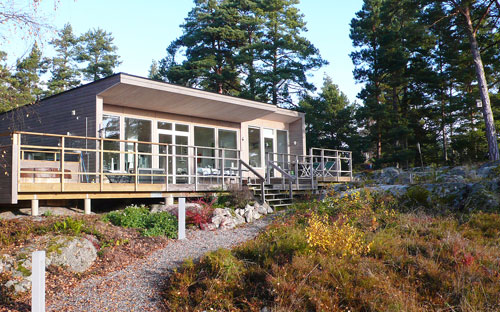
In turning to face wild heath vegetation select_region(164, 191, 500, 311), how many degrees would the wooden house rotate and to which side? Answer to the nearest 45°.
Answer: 0° — it already faces it

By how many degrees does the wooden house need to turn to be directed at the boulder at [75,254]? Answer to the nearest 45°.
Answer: approximately 45° to its right

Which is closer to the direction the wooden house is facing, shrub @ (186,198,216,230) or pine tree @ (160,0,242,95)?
the shrub

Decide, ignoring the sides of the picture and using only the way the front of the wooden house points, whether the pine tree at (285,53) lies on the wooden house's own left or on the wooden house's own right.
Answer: on the wooden house's own left

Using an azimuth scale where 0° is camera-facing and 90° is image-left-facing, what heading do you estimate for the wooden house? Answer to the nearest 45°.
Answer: approximately 315°

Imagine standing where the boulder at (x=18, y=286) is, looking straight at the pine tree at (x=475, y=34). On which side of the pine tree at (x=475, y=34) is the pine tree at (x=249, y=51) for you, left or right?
left

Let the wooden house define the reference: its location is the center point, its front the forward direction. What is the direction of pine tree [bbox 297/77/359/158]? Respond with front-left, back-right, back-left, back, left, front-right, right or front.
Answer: left

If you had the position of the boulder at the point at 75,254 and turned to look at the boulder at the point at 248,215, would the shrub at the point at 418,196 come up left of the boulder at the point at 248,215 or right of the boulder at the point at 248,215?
right

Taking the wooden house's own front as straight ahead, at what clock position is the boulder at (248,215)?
The boulder is roughly at 12 o'clock from the wooden house.

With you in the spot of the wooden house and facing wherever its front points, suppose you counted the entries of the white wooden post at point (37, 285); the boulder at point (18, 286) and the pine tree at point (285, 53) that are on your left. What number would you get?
1

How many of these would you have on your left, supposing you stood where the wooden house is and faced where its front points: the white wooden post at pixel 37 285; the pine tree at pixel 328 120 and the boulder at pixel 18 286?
1

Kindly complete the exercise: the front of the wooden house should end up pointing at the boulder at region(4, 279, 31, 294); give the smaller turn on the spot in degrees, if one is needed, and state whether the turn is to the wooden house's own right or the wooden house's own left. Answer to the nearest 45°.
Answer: approximately 45° to the wooden house's own right

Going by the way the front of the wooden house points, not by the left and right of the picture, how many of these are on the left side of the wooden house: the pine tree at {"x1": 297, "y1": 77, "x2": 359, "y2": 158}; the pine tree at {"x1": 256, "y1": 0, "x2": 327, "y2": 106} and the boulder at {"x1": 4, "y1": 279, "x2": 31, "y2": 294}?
2

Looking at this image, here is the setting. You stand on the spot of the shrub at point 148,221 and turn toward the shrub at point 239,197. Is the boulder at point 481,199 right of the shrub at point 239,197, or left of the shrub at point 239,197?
right
